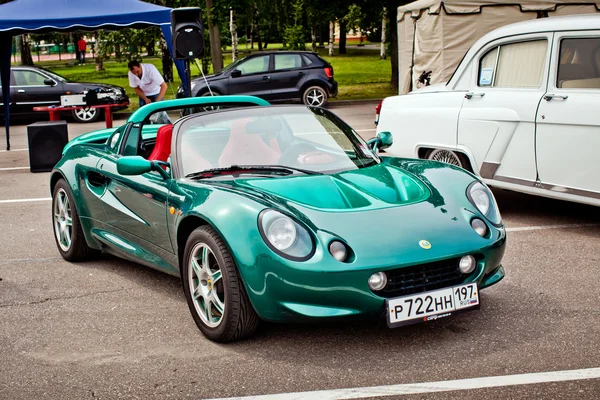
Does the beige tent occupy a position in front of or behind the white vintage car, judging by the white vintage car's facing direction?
behind

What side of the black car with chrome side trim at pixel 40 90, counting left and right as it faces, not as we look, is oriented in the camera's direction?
right

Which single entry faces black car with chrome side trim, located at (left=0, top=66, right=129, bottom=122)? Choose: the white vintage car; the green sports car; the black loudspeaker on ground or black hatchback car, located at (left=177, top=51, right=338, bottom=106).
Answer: black hatchback car, located at (left=177, top=51, right=338, bottom=106)

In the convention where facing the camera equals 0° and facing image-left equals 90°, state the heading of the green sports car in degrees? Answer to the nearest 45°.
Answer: approximately 315°

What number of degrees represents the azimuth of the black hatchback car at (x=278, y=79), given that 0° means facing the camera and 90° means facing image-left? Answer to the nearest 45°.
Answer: approximately 90°

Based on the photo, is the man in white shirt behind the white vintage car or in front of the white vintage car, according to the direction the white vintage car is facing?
behind

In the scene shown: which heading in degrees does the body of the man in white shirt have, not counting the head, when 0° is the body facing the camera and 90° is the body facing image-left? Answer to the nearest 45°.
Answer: approximately 45°

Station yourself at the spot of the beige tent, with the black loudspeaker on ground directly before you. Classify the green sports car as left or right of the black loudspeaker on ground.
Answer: left

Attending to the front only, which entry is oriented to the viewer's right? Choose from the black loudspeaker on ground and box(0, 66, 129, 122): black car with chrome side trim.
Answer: the black car with chrome side trim

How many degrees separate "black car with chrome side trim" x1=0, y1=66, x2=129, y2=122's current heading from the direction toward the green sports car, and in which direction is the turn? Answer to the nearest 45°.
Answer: approximately 90° to its right

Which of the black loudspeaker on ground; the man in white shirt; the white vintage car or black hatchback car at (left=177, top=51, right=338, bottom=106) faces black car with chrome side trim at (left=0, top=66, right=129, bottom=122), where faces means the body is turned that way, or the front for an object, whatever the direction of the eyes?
black hatchback car at (left=177, top=51, right=338, bottom=106)

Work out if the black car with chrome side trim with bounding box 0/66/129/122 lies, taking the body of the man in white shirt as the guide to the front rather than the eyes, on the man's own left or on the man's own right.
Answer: on the man's own right

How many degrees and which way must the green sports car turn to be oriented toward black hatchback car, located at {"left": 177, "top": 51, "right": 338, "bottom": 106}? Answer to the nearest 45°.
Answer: approximately 135° to its left
